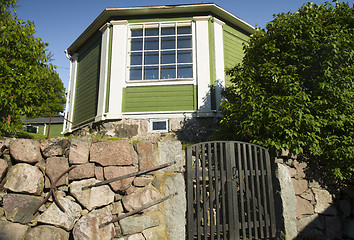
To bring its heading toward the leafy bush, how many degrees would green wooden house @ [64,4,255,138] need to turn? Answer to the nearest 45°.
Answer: approximately 45° to its left

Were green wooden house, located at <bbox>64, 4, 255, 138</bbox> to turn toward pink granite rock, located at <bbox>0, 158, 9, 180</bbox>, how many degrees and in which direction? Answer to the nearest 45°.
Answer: approximately 45° to its right

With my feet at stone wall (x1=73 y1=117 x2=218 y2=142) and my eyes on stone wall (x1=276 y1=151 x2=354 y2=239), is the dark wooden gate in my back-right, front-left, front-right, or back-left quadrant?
front-right

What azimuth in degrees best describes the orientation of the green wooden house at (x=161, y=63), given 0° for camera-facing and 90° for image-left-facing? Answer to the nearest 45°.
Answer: approximately 0°
